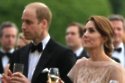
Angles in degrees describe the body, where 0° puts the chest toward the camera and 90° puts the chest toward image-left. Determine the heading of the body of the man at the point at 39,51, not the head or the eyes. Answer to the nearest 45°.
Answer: approximately 45°

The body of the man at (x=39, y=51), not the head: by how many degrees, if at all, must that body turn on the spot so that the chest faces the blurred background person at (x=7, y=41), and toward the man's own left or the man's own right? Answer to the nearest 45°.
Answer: approximately 135° to the man's own right

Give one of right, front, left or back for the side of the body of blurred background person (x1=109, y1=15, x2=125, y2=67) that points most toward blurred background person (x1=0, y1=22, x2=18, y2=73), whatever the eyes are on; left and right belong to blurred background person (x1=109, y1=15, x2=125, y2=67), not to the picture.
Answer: right

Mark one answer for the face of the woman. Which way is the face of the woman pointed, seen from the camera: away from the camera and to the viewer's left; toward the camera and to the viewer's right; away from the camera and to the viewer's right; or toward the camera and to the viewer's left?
toward the camera and to the viewer's left

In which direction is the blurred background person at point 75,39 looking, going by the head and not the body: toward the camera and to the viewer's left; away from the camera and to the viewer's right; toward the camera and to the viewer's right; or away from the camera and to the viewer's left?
toward the camera and to the viewer's left

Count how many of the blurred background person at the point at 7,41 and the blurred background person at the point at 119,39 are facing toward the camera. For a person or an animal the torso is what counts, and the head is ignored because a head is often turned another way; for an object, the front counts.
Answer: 2
